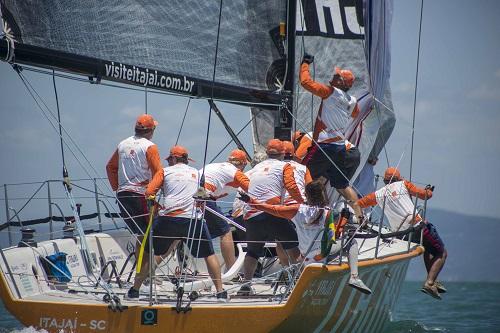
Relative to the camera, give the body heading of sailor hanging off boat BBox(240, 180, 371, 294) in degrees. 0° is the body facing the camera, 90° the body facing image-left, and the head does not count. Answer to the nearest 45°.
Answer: approximately 225°

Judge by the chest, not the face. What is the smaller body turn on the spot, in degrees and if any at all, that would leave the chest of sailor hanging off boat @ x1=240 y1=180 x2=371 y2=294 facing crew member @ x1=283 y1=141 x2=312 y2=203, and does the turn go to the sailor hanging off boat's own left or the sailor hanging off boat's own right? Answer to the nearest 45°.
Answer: approximately 45° to the sailor hanging off boat's own left

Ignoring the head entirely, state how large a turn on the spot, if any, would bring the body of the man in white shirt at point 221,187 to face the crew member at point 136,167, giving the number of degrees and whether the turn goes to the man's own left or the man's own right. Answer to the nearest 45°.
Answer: approximately 135° to the man's own left

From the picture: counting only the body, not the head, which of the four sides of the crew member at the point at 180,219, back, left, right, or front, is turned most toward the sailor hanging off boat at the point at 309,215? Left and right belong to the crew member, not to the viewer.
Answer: right

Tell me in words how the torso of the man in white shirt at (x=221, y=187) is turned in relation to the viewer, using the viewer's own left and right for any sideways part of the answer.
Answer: facing away from the viewer and to the right of the viewer

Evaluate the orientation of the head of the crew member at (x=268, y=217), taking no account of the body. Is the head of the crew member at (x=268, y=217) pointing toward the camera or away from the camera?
away from the camera

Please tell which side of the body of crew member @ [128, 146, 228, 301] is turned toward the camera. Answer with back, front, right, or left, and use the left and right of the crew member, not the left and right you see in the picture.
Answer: back
